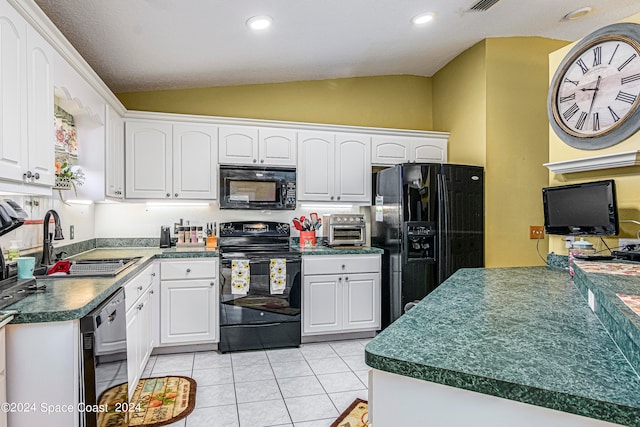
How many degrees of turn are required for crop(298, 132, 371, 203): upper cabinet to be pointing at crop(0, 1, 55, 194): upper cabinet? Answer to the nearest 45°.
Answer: approximately 45° to its right

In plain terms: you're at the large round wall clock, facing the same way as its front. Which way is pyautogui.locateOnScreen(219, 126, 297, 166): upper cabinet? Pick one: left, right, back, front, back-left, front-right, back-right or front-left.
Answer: front-right

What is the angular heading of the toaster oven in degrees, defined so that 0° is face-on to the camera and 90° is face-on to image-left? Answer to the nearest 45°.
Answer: approximately 0°

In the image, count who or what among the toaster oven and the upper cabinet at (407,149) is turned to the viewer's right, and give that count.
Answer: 0

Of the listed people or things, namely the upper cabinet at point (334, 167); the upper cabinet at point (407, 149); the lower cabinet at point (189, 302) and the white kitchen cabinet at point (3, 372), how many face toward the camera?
3

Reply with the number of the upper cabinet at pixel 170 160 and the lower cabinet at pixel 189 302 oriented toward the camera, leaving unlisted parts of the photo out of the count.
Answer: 2

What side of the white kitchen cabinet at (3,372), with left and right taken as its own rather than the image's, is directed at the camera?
right

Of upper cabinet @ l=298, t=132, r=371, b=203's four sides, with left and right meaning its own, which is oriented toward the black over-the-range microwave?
right

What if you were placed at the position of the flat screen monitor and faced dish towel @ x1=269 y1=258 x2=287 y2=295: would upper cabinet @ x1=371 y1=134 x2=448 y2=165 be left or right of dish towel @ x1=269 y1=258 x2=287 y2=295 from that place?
right

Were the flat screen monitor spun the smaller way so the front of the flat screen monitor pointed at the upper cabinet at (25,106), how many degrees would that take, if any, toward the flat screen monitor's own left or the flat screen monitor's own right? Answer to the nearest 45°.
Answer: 0° — it already faces it

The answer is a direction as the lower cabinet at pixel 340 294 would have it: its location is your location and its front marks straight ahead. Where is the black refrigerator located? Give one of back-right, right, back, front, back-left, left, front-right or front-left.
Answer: left

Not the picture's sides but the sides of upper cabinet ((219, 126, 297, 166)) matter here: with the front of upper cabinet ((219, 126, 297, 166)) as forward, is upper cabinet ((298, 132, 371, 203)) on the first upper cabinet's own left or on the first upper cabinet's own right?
on the first upper cabinet's own left

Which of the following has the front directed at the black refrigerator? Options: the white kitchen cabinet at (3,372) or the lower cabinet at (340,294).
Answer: the white kitchen cabinet

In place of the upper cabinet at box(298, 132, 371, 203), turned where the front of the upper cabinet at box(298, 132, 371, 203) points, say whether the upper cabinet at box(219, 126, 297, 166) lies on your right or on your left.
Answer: on your right

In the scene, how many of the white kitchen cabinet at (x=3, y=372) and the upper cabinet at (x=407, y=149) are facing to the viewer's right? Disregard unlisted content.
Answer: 1
